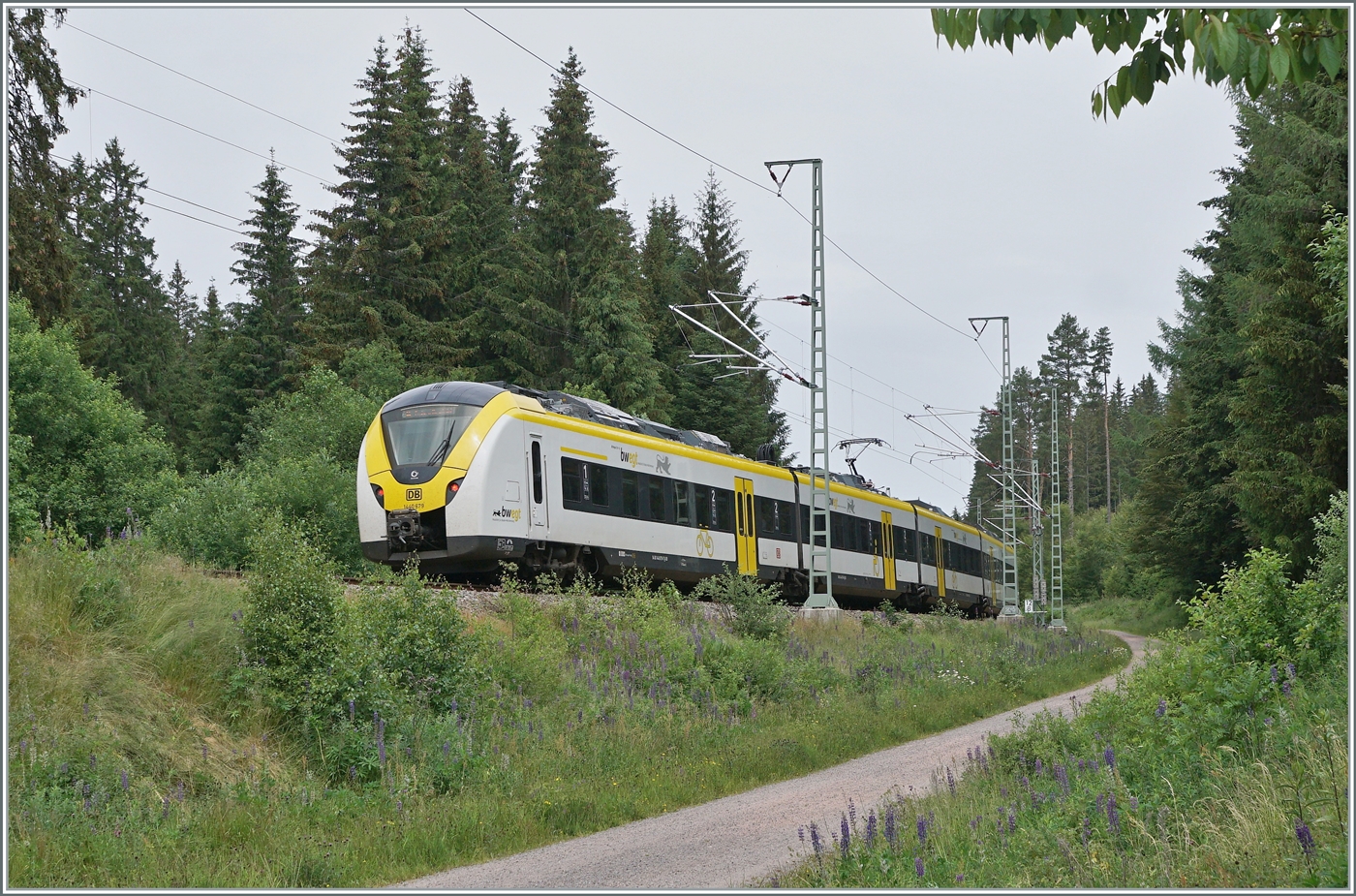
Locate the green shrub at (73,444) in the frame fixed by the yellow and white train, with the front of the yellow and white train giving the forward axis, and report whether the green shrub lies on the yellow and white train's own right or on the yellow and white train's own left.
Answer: on the yellow and white train's own right

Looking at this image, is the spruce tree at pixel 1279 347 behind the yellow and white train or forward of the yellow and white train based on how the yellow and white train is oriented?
behind

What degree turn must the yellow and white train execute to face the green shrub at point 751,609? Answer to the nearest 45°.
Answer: approximately 135° to its left

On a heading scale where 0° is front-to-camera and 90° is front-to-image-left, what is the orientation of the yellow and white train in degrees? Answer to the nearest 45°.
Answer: approximately 45°

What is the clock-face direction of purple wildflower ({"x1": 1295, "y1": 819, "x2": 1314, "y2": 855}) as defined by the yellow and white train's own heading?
The purple wildflower is roughly at 10 o'clock from the yellow and white train.

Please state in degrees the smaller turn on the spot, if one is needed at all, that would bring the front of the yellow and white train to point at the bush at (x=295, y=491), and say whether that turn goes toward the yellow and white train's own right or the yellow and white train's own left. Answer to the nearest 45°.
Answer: approximately 90° to the yellow and white train's own right

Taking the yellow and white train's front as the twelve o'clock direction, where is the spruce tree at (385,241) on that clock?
The spruce tree is roughly at 4 o'clock from the yellow and white train.

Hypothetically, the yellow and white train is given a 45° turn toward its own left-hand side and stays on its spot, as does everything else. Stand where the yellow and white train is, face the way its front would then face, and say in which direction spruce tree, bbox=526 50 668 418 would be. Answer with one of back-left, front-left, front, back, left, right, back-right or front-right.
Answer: back

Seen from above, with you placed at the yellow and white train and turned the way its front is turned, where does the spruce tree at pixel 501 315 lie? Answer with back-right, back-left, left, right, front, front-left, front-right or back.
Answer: back-right
